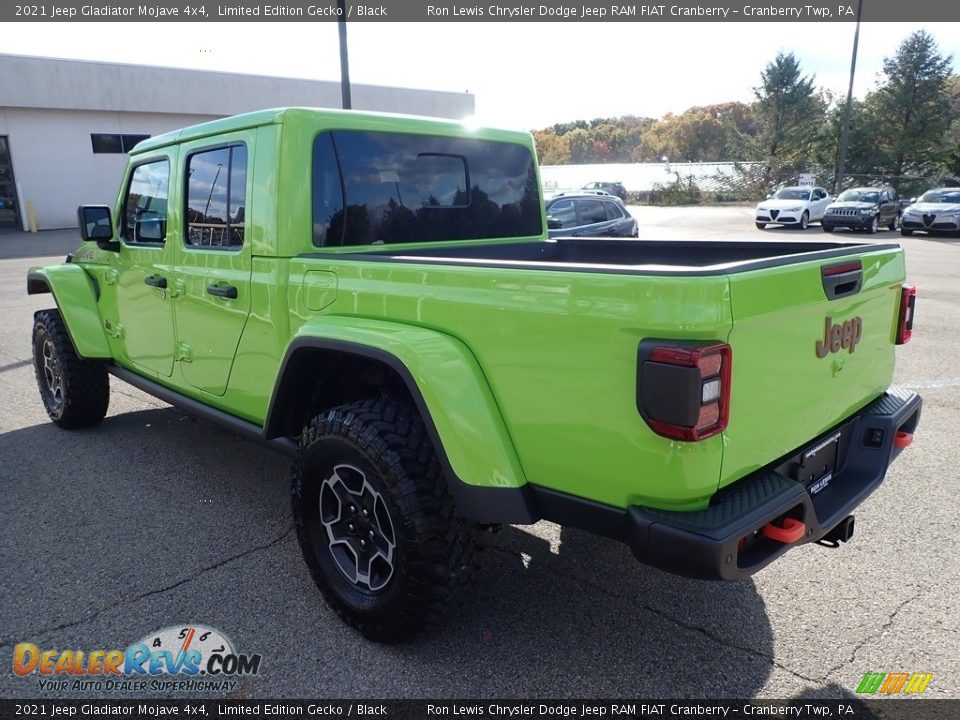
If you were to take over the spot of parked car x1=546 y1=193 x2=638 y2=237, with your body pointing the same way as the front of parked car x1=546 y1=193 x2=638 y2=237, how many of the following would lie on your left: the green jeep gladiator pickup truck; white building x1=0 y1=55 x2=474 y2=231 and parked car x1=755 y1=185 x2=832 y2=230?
1

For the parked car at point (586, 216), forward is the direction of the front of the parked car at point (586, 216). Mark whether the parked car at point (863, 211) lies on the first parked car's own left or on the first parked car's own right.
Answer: on the first parked car's own right

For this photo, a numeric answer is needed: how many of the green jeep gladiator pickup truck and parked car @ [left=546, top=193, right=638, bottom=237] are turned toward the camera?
0

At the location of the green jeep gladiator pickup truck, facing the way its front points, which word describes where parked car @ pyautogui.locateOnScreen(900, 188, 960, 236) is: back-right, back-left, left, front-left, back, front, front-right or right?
right

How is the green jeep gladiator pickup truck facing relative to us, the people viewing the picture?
facing away from the viewer and to the left of the viewer

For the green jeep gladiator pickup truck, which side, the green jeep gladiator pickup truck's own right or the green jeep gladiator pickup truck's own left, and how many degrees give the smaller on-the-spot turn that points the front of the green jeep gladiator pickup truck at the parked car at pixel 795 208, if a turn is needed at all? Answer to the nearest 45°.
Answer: approximately 90° to the green jeep gladiator pickup truck's own right

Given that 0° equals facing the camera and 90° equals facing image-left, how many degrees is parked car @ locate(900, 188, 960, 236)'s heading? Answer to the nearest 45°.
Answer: approximately 45°

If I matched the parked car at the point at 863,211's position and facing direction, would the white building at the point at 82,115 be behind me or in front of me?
in front

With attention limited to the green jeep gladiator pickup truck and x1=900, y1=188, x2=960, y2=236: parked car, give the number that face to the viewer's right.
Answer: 0

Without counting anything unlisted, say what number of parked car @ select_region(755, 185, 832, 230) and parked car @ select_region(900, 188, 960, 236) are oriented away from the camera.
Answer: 0

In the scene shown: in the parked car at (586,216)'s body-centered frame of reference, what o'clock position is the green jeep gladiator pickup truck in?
The green jeep gladiator pickup truck is roughly at 9 o'clock from the parked car.

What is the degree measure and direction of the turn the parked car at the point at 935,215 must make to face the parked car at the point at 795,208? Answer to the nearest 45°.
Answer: approximately 45° to its right

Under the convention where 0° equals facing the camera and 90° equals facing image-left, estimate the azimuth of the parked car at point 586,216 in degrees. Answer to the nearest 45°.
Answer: approximately 90°

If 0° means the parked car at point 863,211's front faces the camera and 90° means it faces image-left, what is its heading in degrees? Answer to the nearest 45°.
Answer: approximately 45°

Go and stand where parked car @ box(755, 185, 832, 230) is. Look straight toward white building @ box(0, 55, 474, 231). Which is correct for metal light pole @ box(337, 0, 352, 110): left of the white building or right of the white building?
left
